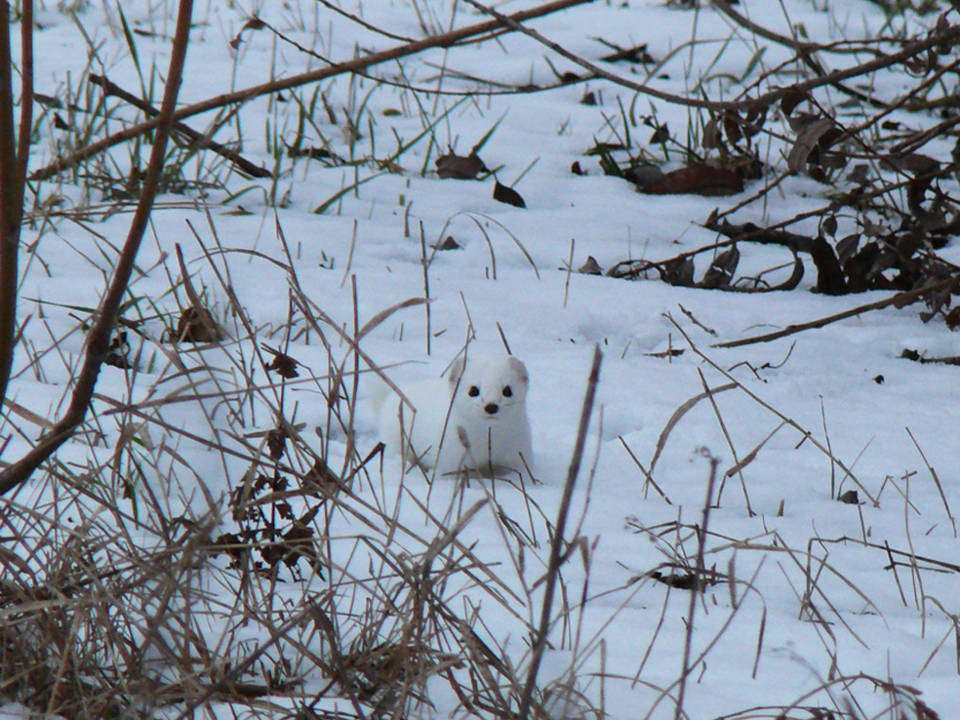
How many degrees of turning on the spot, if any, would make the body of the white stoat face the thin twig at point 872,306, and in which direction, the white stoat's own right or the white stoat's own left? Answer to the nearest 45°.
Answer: approximately 45° to the white stoat's own left

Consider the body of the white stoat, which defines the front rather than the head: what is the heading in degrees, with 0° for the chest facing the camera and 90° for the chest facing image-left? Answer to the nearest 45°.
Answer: approximately 315°

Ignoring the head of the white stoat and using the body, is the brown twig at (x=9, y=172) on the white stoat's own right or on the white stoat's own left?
on the white stoat's own right

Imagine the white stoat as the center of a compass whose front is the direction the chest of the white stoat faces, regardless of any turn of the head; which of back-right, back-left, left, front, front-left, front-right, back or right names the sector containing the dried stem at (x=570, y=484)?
front-right
